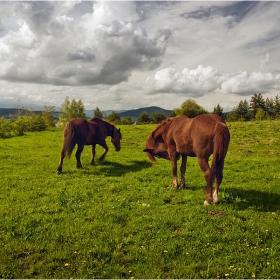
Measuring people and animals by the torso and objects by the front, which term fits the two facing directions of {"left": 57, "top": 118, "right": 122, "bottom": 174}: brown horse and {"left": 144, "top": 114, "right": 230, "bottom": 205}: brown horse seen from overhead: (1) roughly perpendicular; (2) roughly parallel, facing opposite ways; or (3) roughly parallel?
roughly perpendicular

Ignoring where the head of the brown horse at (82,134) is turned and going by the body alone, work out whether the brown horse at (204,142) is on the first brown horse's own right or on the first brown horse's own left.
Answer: on the first brown horse's own right

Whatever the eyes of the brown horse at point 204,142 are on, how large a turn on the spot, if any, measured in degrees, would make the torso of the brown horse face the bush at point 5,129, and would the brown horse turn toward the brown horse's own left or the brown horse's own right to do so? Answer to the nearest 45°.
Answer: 0° — it already faces it

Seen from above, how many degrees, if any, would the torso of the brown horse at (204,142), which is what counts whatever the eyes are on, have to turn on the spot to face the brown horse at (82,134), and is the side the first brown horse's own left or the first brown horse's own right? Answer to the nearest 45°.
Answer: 0° — it already faces it

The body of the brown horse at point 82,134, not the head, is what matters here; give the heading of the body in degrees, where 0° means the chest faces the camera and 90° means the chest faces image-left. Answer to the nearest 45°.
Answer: approximately 225°

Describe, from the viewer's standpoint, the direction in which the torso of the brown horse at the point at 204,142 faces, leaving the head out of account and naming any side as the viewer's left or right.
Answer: facing away from the viewer and to the left of the viewer
